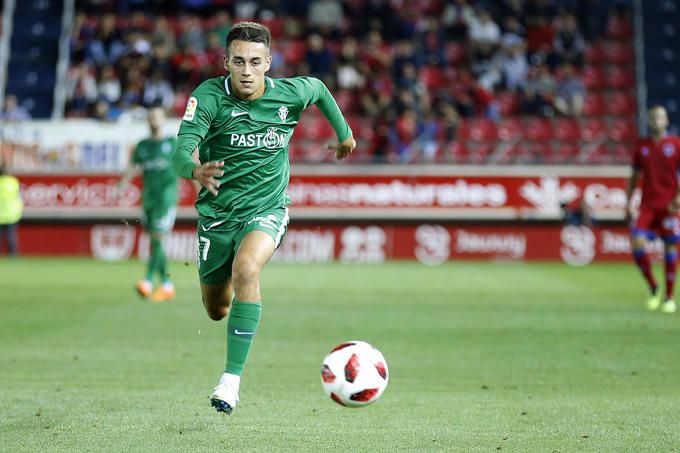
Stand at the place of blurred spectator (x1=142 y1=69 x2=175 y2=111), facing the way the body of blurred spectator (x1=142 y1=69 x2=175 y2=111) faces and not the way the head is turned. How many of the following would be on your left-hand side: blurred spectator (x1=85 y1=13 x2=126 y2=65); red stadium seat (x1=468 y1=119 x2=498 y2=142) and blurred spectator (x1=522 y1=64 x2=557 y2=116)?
2

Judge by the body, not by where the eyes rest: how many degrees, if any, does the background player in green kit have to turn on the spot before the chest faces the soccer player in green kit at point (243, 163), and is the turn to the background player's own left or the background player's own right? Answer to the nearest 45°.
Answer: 0° — they already face them

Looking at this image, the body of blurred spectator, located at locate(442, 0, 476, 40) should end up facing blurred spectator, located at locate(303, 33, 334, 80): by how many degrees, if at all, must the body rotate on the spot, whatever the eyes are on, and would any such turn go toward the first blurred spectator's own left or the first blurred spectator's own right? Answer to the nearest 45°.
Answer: approximately 45° to the first blurred spectator's own right

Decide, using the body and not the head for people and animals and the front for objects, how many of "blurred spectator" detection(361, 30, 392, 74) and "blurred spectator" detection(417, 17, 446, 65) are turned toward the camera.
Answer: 2

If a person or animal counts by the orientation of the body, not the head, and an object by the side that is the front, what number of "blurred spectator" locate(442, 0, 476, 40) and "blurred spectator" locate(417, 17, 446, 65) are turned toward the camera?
2

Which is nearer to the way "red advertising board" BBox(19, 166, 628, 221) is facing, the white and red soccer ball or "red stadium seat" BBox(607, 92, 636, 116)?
the white and red soccer ball

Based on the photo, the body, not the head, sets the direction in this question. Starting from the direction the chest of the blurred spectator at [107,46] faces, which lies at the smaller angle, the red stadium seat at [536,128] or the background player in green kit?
the background player in green kit

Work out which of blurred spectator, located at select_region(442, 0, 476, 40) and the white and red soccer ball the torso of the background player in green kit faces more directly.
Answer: the white and red soccer ball

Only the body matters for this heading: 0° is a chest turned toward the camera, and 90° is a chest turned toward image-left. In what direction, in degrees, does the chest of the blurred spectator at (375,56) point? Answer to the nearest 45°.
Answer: approximately 0°

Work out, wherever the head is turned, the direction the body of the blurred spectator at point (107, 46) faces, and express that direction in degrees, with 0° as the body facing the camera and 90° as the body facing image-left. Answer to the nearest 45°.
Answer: approximately 0°

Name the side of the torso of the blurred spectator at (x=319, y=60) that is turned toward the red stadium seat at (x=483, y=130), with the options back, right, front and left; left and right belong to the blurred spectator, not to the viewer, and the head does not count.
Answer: left
